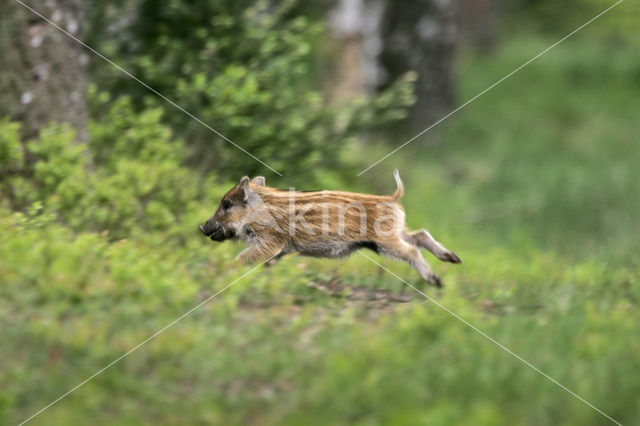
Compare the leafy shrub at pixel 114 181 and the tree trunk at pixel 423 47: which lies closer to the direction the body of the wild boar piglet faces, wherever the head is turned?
the leafy shrub

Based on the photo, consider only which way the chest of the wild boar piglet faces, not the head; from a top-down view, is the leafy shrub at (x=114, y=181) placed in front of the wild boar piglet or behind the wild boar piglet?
in front

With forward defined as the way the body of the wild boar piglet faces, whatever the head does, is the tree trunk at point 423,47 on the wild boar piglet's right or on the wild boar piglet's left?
on the wild boar piglet's right

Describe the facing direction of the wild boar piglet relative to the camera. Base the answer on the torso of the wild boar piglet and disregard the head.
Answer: to the viewer's left

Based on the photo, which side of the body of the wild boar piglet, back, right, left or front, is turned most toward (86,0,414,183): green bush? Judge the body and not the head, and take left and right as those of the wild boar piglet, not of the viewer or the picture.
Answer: right
